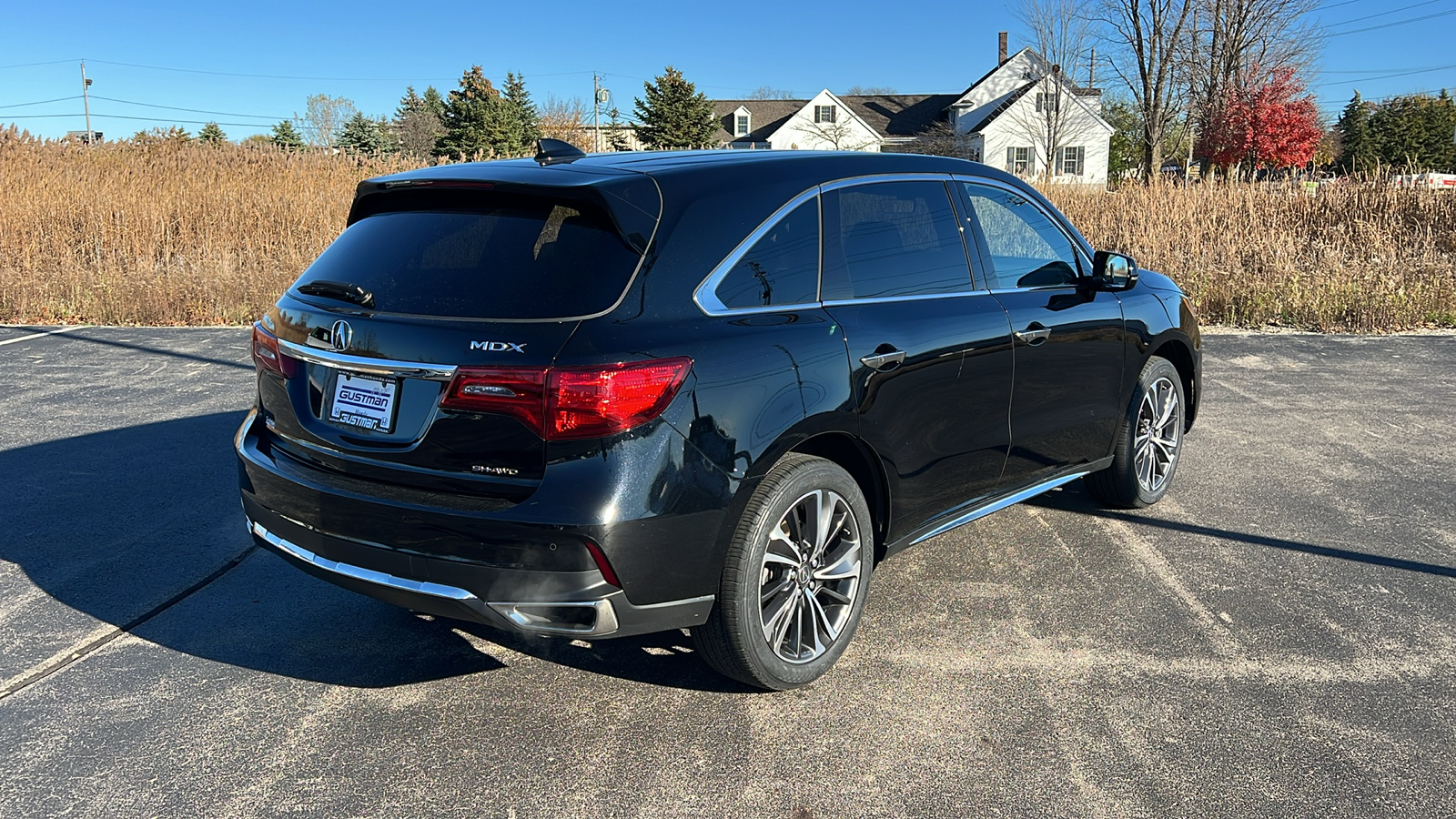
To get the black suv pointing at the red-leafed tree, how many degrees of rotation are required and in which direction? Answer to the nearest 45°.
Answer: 0° — it already faces it

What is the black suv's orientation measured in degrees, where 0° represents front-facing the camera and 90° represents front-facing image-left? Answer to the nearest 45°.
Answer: approximately 225°
